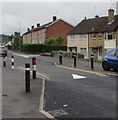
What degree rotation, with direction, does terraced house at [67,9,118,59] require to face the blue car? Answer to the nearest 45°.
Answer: approximately 45° to its left
